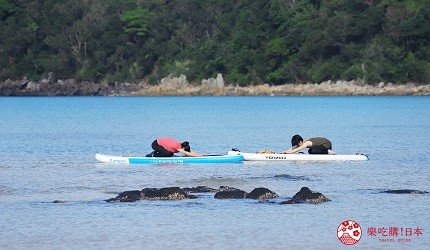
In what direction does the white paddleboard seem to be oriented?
to the viewer's left

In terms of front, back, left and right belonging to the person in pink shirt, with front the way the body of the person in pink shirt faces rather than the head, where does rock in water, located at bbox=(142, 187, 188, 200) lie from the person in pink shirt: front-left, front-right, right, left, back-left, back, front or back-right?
right

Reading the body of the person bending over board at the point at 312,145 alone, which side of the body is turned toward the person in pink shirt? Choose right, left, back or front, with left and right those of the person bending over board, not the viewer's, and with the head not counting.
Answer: front

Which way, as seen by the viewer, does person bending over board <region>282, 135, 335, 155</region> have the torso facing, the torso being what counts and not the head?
to the viewer's left

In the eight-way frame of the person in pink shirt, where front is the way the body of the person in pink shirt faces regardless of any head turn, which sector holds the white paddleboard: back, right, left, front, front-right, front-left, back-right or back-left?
front

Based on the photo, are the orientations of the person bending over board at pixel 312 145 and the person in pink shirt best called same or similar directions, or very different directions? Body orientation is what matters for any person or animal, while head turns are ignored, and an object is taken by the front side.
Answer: very different directions

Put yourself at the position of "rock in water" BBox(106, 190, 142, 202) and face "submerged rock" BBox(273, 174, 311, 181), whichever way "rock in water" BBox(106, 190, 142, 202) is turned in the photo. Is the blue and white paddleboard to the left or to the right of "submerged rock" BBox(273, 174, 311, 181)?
left

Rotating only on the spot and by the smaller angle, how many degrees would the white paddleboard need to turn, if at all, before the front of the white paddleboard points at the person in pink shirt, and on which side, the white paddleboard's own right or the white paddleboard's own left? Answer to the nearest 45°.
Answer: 0° — it already faces them

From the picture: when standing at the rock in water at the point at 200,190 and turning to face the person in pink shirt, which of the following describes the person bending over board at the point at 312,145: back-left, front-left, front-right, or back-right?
front-right

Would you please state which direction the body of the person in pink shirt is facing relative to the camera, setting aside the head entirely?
to the viewer's right

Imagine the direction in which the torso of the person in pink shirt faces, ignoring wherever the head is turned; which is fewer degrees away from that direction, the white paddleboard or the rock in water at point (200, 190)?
the white paddleboard

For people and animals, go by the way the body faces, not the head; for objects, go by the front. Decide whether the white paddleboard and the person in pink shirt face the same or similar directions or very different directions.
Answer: very different directions

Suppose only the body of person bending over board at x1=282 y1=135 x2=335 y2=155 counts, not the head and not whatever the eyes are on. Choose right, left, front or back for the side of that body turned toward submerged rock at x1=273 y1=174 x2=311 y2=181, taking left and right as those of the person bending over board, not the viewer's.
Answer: left

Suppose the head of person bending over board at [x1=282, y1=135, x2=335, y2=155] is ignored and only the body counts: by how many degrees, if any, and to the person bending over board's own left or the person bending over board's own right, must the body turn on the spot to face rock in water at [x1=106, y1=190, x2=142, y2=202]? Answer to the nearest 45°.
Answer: approximately 45° to the person bending over board's own left

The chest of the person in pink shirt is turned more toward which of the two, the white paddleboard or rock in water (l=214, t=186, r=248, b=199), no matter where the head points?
the white paddleboard

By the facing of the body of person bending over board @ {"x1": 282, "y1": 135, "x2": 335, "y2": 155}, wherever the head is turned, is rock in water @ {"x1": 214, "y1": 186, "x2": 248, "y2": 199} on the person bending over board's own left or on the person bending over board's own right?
on the person bending over board's own left
